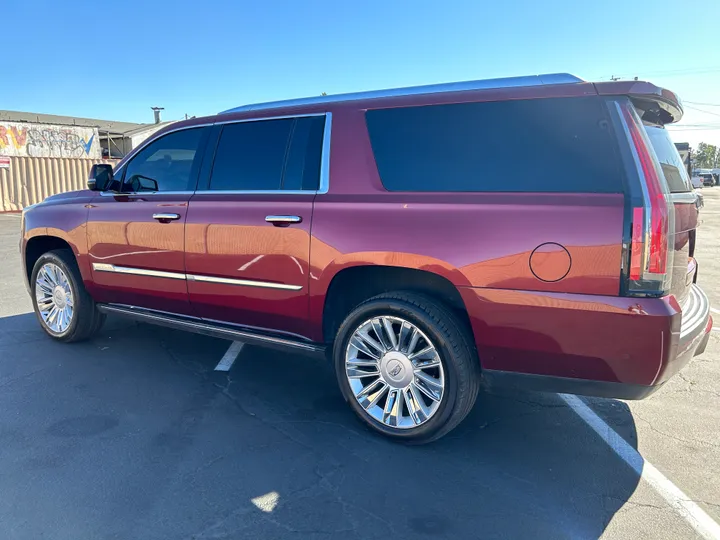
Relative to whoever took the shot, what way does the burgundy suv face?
facing away from the viewer and to the left of the viewer
